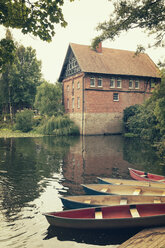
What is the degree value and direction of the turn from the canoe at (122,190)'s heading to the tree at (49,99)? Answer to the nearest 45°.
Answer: approximately 90° to its right

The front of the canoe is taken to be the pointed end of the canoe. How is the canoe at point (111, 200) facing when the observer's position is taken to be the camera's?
facing to the left of the viewer

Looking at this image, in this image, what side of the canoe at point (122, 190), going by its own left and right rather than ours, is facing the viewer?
left

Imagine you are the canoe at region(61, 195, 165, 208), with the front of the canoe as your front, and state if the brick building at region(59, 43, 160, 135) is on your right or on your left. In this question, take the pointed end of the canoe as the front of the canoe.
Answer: on your right

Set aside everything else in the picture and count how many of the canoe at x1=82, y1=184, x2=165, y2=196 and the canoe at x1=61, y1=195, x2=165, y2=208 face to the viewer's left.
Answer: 2

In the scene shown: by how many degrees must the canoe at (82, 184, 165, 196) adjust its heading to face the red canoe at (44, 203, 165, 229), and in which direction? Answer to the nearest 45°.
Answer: approximately 90° to its left

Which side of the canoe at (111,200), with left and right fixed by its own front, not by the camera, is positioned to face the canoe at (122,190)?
right
